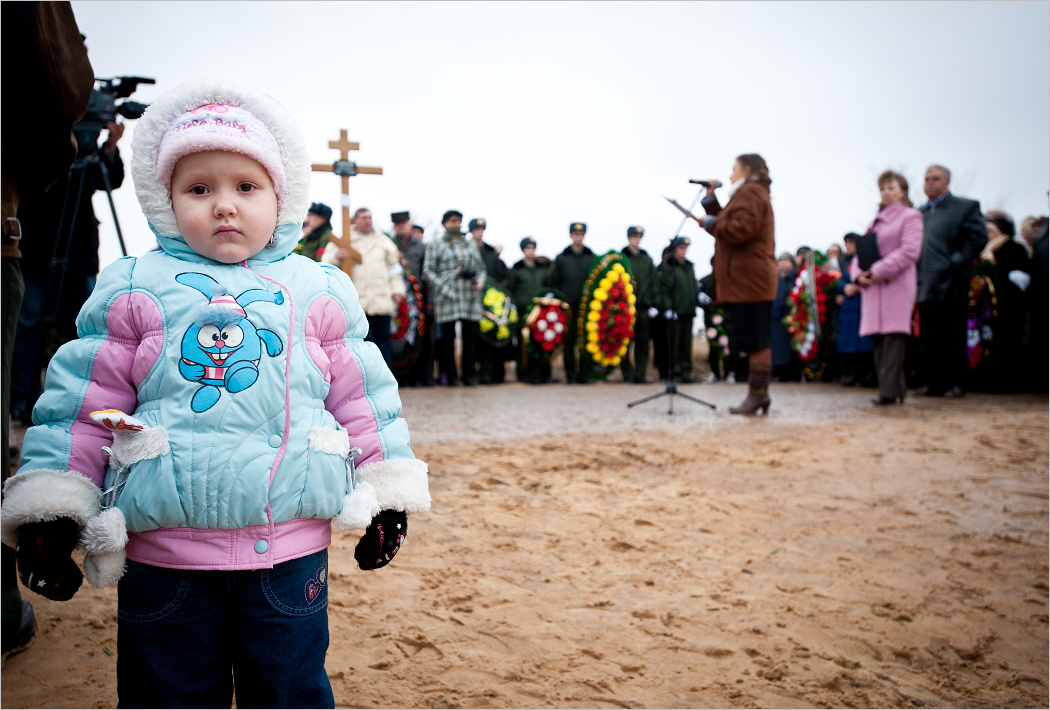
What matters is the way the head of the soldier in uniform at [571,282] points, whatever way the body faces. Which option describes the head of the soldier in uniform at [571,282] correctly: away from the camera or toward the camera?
toward the camera

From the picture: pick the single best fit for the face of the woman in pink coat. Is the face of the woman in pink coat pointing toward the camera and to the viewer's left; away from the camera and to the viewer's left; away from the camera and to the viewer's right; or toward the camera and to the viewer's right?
toward the camera and to the viewer's left

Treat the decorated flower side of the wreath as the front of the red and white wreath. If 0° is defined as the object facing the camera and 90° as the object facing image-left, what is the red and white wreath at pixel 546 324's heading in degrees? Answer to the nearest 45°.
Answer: approximately 0°

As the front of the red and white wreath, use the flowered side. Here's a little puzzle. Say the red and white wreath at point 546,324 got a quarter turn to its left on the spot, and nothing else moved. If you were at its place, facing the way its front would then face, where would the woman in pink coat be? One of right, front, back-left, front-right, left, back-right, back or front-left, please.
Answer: front-right

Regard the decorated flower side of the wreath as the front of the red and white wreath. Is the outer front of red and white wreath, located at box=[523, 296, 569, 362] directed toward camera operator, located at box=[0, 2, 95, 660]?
yes

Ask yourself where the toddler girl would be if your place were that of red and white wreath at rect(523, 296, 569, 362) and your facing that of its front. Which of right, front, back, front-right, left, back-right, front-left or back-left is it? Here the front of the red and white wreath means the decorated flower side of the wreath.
front

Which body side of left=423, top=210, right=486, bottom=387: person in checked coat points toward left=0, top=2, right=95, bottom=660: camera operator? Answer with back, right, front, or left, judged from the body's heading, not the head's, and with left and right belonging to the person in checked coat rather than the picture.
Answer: front

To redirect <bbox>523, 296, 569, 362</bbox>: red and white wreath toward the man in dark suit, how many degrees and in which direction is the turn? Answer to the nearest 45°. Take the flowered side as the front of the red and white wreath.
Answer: approximately 45° to its left

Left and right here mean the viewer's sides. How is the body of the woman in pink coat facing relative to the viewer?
facing the viewer and to the left of the viewer

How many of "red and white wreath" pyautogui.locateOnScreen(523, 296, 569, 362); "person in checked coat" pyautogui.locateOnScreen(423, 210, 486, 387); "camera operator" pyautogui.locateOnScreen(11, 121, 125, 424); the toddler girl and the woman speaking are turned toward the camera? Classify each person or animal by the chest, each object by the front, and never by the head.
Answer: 3

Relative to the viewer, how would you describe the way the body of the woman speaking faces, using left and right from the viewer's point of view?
facing to the left of the viewer

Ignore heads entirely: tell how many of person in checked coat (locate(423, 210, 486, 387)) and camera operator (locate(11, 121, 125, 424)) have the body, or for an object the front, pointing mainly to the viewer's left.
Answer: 0
